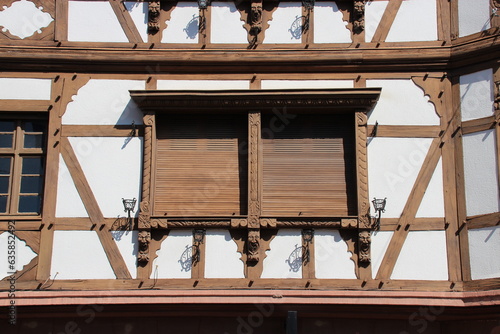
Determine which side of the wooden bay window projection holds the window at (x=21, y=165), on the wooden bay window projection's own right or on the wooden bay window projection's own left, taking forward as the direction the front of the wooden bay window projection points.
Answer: on the wooden bay window projection's own right

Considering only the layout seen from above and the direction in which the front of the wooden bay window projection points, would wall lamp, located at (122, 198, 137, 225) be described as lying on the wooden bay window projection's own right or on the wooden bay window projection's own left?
on the wooden bay window projection's own right

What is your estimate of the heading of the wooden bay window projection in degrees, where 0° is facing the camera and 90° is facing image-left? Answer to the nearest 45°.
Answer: approximately 0°
